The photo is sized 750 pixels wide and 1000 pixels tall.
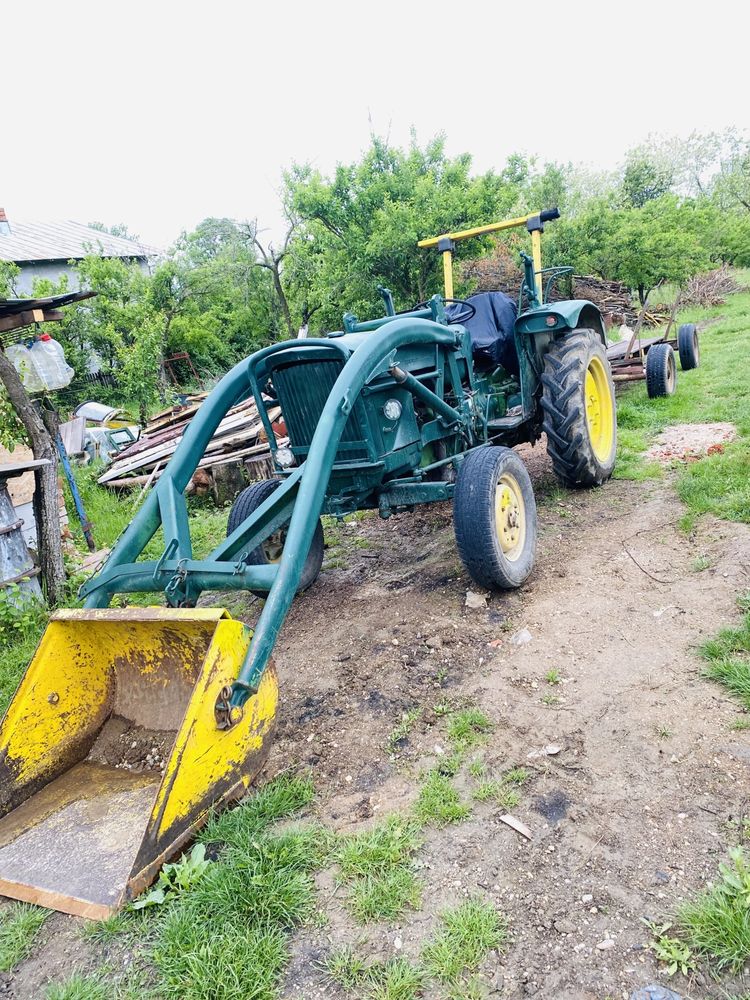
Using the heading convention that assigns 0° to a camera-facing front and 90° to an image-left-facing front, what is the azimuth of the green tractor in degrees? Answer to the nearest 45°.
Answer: approximately 45°

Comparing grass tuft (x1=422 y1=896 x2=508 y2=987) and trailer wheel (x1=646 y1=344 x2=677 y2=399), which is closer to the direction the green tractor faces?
the grass tuft

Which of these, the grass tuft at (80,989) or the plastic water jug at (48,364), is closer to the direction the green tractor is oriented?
the grass tuft

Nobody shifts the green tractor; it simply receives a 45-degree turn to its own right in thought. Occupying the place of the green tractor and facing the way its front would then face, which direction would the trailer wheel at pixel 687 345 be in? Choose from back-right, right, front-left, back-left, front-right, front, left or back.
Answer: back-right

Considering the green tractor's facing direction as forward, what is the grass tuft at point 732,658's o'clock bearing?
The grass tuft is roughly at 8 o'clock from the green tractor.

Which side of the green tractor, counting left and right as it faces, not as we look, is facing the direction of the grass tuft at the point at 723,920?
left

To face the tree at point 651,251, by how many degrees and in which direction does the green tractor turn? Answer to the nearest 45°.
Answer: approximately 180°

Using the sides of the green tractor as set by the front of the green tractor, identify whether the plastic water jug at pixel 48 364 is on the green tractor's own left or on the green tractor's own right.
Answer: on the green tractor's own right

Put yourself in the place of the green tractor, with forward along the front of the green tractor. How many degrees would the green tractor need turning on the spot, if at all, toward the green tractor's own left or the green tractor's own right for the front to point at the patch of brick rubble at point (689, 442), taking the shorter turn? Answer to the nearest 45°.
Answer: approximately 180°

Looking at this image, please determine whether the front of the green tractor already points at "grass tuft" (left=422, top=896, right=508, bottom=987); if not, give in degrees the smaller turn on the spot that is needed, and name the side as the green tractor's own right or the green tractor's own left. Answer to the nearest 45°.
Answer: approximately 45° to the green tractor's own left

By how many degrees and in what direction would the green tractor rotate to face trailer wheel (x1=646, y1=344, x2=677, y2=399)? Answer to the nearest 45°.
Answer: approximately 180°

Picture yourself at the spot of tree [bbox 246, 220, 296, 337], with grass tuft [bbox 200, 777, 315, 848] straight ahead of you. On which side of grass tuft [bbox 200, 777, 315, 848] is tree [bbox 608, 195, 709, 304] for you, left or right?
left

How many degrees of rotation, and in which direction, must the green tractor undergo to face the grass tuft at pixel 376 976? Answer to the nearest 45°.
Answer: approximately 45° to its left

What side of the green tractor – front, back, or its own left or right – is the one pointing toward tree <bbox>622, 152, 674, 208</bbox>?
back
